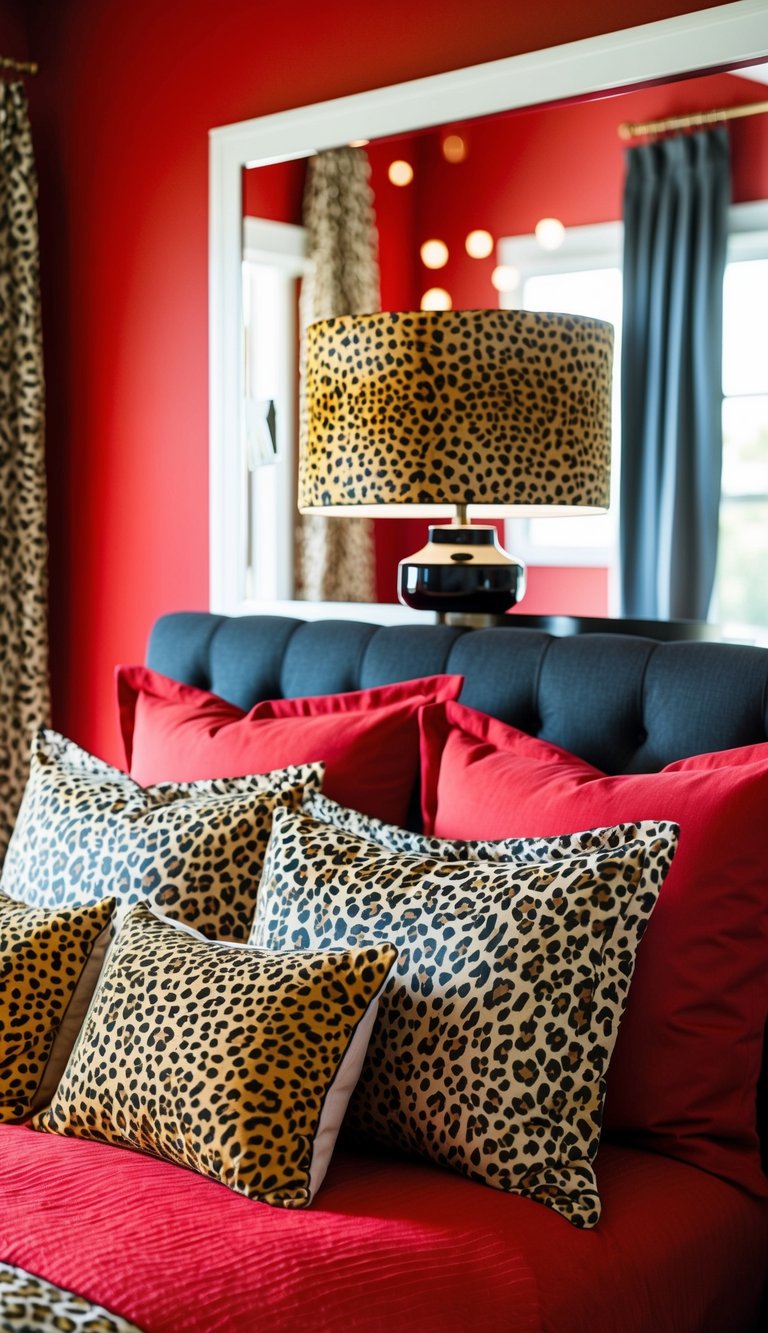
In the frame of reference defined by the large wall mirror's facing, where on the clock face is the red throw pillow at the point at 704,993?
The red throw pillow is roughly at 10 o'clock from the large wall mirror.

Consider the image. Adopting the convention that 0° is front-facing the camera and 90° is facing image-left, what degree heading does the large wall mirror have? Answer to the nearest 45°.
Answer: approximately 45°

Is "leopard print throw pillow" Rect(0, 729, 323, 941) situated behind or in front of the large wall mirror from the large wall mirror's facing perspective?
in front

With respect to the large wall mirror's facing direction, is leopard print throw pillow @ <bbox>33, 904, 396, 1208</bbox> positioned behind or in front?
in front

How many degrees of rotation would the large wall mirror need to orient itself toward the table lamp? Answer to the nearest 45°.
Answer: approximately 45° to its left

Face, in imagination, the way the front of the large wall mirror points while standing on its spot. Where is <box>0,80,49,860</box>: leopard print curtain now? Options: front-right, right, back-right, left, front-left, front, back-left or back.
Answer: right

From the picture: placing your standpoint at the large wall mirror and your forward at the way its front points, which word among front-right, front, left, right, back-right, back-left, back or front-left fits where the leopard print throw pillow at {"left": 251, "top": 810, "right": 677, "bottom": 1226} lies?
front-left
